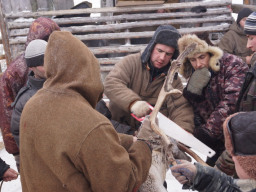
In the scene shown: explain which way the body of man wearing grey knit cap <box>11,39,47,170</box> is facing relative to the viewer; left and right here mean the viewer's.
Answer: facing to the right of the viewer

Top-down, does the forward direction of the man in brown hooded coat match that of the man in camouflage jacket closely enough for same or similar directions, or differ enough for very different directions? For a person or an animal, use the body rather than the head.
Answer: very different directions

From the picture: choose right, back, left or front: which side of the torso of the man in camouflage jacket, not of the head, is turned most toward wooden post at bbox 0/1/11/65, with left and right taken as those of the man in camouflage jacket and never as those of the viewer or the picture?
right

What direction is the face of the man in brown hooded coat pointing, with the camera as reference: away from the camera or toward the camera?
away from the camera

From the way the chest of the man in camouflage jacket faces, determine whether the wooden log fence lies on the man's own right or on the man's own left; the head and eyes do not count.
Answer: on the man's own right

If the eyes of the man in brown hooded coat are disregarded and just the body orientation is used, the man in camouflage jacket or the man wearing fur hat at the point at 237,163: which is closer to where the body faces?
the man in camouflage jacket

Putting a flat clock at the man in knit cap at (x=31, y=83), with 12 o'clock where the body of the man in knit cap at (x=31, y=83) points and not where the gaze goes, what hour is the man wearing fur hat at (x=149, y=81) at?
the man wearing fur hat at (x=149, y=81) is roughly at 12 o'clock from the man in knit cap at (x=31, y=83).

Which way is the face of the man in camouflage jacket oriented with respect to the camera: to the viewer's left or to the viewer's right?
to the viewer's left

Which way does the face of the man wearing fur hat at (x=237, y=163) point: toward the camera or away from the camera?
away from the camera
